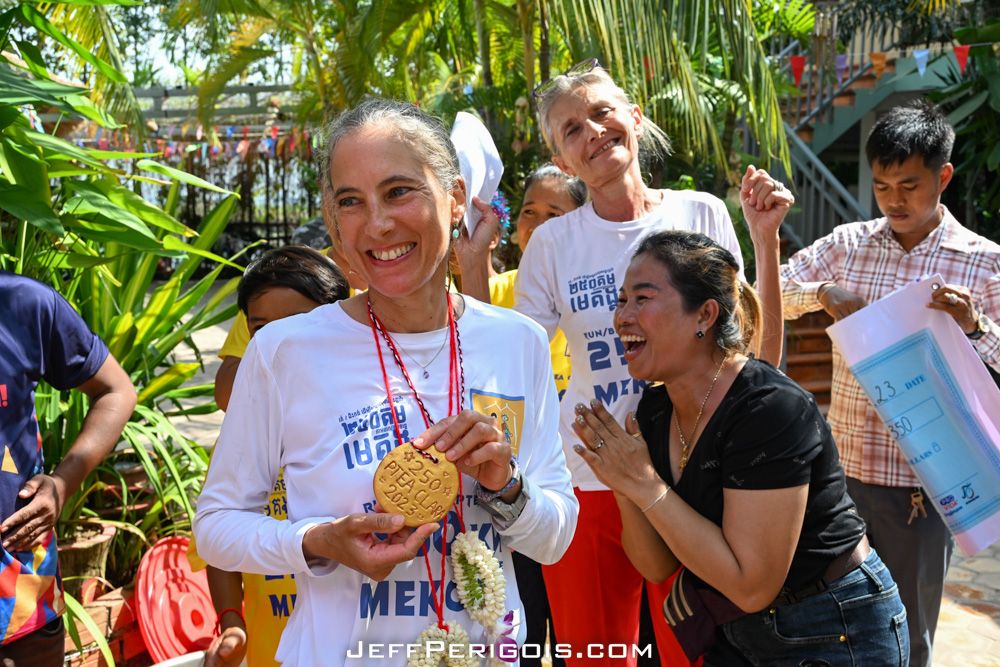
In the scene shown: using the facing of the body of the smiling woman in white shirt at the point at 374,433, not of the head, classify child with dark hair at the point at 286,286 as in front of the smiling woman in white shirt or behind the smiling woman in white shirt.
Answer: behind

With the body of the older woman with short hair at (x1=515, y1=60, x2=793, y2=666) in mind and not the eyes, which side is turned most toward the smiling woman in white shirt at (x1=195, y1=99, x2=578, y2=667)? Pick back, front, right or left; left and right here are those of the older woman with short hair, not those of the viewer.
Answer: front

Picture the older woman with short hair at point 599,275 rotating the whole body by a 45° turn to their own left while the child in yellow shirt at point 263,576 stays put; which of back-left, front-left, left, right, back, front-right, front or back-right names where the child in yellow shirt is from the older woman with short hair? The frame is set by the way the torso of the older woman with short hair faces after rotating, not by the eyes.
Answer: right

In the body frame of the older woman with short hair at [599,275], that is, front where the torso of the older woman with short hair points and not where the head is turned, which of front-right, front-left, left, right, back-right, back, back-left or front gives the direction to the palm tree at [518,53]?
back

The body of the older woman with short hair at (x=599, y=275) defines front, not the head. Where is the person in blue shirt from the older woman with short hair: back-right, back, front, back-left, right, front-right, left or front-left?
front-right

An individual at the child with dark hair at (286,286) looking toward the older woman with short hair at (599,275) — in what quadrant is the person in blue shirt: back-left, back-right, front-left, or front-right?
back-right

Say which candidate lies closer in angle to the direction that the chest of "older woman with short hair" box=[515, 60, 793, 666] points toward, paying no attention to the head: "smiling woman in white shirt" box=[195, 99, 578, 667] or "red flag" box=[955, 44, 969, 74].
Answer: the smiling woman in white shirt

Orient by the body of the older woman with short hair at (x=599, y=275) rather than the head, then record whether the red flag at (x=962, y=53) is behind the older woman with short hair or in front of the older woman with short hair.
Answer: behind

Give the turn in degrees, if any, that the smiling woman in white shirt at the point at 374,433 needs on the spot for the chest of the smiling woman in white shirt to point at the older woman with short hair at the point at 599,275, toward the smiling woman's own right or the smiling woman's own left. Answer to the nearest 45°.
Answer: approximately 135° to the smiling woman's own left

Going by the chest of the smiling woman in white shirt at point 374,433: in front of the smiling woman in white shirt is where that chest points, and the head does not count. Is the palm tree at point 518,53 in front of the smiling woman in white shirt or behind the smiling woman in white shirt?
behind

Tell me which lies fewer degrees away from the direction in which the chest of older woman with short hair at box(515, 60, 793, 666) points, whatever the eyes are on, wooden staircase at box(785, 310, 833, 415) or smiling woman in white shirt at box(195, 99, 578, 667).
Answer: the smiling woman in white shirt

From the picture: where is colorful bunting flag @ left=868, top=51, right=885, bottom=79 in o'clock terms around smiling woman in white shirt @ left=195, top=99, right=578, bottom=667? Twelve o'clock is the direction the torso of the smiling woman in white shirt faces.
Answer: The colorful bunting flag is roughly at 7 o'clock from the smiling woman in white shirt.

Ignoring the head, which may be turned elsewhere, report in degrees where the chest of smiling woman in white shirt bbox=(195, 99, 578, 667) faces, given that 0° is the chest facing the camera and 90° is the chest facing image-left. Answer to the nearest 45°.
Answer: approximately 0°
